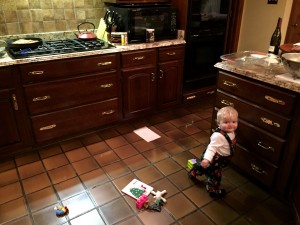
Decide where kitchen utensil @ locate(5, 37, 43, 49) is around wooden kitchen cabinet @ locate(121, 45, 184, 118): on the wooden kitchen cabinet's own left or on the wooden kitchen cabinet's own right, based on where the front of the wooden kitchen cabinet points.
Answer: on the wooden kitchen cabinet's own right

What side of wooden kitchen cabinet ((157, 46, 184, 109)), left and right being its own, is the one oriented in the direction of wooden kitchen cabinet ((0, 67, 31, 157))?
right

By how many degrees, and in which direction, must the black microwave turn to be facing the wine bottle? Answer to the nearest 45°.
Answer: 0° — it already faces it

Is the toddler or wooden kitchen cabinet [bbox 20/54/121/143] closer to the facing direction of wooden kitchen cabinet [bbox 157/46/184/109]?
the toddler

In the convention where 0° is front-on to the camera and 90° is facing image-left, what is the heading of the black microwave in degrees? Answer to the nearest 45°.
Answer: approximately 315°

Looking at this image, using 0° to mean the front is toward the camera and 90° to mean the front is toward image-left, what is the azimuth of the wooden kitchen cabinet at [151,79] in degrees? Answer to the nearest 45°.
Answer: approximately 315°

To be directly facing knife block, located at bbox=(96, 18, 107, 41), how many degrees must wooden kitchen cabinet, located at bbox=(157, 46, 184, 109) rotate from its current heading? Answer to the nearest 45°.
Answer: approximately 135° to its right
